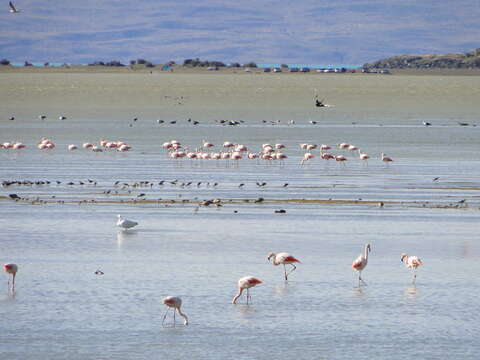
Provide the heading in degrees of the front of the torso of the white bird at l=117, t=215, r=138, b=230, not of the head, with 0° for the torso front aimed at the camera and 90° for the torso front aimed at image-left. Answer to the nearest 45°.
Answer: approximately 90°

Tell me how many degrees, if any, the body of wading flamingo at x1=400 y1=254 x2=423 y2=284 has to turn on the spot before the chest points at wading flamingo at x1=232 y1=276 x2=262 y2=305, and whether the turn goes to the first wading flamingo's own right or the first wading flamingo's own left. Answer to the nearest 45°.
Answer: approximately 45° to the first wading flamingo's own left

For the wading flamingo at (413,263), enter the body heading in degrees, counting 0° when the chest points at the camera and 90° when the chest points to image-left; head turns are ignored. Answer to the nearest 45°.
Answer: approximately 90°

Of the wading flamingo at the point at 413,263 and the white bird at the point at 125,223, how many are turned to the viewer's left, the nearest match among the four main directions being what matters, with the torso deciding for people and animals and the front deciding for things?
2

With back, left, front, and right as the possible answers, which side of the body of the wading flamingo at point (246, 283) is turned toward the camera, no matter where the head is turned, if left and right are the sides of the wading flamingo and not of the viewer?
left
